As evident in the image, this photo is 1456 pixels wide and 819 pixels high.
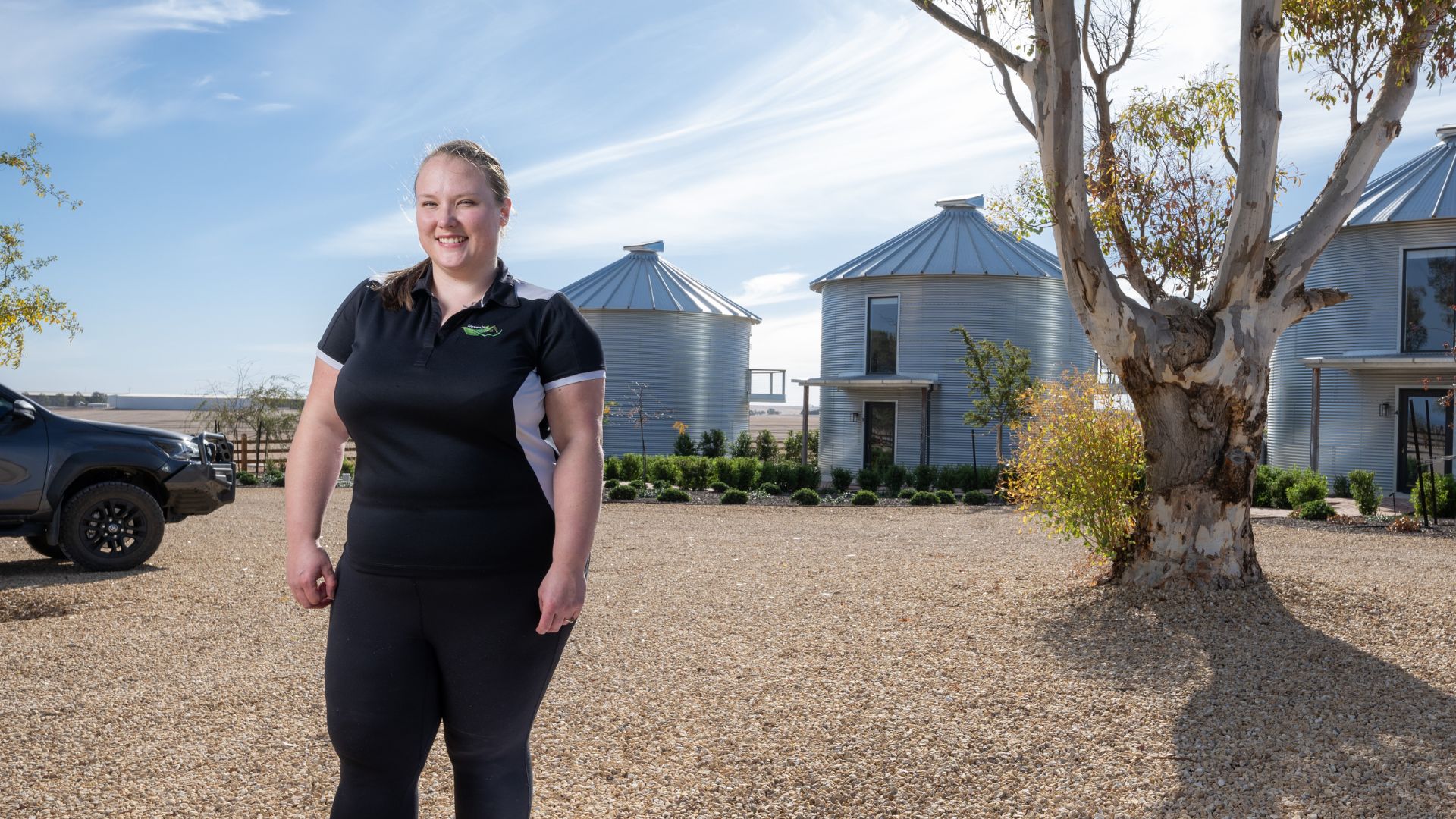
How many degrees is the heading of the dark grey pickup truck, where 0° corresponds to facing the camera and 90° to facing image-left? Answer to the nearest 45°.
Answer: approximately 270°

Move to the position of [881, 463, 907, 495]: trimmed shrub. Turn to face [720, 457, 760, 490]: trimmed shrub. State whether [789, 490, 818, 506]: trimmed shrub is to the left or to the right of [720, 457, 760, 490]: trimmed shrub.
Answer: left

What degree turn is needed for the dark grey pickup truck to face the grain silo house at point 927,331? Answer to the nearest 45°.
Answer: approximately 45° to its left

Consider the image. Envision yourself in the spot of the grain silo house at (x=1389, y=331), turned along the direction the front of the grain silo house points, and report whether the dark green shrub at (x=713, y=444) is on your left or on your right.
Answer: on your right

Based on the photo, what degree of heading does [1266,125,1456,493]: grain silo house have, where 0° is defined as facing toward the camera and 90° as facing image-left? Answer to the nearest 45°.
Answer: approximately 0°

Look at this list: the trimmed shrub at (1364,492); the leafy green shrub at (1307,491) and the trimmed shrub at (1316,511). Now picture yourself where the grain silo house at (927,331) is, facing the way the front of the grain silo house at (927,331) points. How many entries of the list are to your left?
3

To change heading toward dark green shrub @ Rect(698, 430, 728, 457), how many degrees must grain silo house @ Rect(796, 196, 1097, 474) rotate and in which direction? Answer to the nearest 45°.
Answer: approximately 90° to its right

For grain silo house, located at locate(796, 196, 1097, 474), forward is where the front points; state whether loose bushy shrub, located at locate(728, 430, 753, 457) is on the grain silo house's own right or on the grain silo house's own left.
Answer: on the grain silo house's own right

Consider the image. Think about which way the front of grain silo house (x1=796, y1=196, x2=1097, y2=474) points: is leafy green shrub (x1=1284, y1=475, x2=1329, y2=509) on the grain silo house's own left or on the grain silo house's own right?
on the grain silo house's own left

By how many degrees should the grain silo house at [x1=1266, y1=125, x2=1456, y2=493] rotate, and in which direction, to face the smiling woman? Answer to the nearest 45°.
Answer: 0° — it already faces them

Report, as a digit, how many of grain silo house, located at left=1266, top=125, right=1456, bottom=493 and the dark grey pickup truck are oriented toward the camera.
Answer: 1
